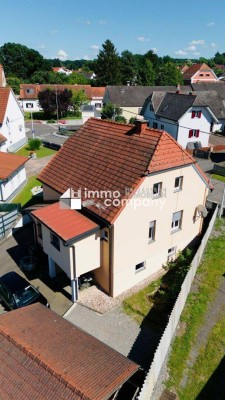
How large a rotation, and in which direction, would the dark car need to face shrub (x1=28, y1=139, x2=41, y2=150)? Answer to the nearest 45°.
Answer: approximately 135° to its left

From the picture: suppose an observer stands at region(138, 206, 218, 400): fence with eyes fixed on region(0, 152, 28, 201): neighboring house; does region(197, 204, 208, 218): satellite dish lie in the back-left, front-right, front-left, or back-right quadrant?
front-right

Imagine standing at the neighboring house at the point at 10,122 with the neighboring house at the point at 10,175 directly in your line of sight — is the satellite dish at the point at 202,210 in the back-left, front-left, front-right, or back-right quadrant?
front-left

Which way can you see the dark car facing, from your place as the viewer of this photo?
facing the viewer and to the right of the viewer

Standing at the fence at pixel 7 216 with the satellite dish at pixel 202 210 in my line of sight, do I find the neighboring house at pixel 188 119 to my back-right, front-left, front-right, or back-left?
front-left

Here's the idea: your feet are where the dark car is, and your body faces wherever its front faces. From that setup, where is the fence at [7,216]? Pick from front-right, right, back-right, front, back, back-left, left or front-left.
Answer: back-left

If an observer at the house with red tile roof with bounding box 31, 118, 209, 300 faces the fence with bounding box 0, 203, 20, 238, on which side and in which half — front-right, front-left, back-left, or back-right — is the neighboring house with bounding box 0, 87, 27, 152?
front-right

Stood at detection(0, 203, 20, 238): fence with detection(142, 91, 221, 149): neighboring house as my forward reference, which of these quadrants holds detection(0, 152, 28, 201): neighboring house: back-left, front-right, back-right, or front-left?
front-left
